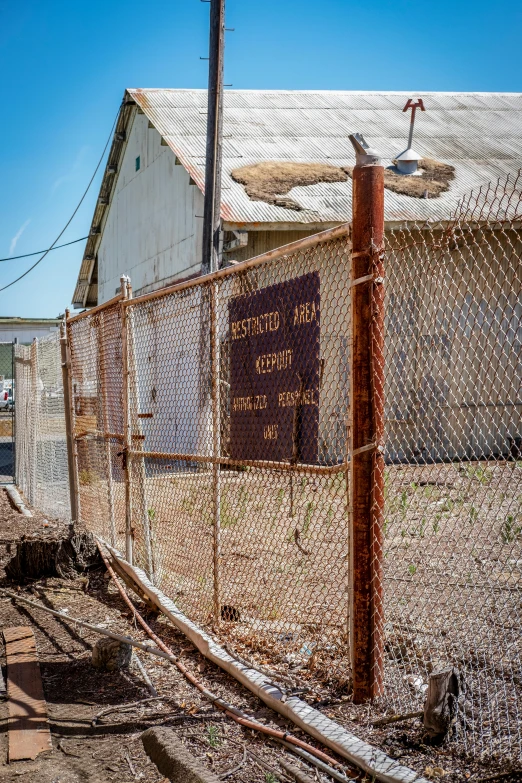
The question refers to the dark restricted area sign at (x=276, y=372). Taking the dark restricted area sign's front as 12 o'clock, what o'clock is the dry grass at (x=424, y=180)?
The dry grass is roughly at 5 o'clock from the dark restricted area sign.

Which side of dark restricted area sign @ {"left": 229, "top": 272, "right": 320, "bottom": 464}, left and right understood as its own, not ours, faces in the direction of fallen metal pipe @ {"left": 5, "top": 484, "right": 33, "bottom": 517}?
right

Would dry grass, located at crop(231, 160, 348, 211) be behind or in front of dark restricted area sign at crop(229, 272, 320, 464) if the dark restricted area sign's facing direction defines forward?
behind
